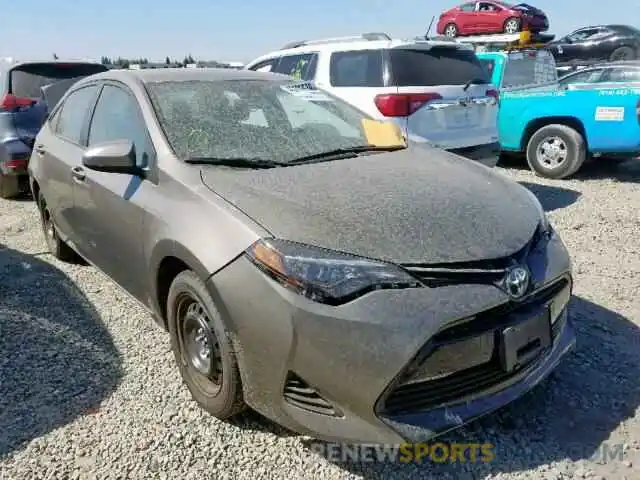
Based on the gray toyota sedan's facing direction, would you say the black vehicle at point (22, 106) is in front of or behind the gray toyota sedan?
behind

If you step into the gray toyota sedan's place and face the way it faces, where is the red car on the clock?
The red car is roughly at 8 o'clock from the gray toyota sedan.

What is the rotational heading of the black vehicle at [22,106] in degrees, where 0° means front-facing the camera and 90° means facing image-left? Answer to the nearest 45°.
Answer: approximately 135°

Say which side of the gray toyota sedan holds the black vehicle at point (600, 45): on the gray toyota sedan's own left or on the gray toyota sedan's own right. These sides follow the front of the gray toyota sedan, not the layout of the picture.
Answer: on the gray toyota sedan's own left

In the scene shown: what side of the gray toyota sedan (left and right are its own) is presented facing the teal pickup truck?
left

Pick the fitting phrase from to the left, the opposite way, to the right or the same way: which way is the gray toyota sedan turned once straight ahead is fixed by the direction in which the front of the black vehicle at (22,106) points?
the opposite way

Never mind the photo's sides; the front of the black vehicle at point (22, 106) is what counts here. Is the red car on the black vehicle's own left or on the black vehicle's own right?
on the black vehicle's own right

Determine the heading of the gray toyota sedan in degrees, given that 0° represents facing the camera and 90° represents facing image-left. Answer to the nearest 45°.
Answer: approximately 315°
